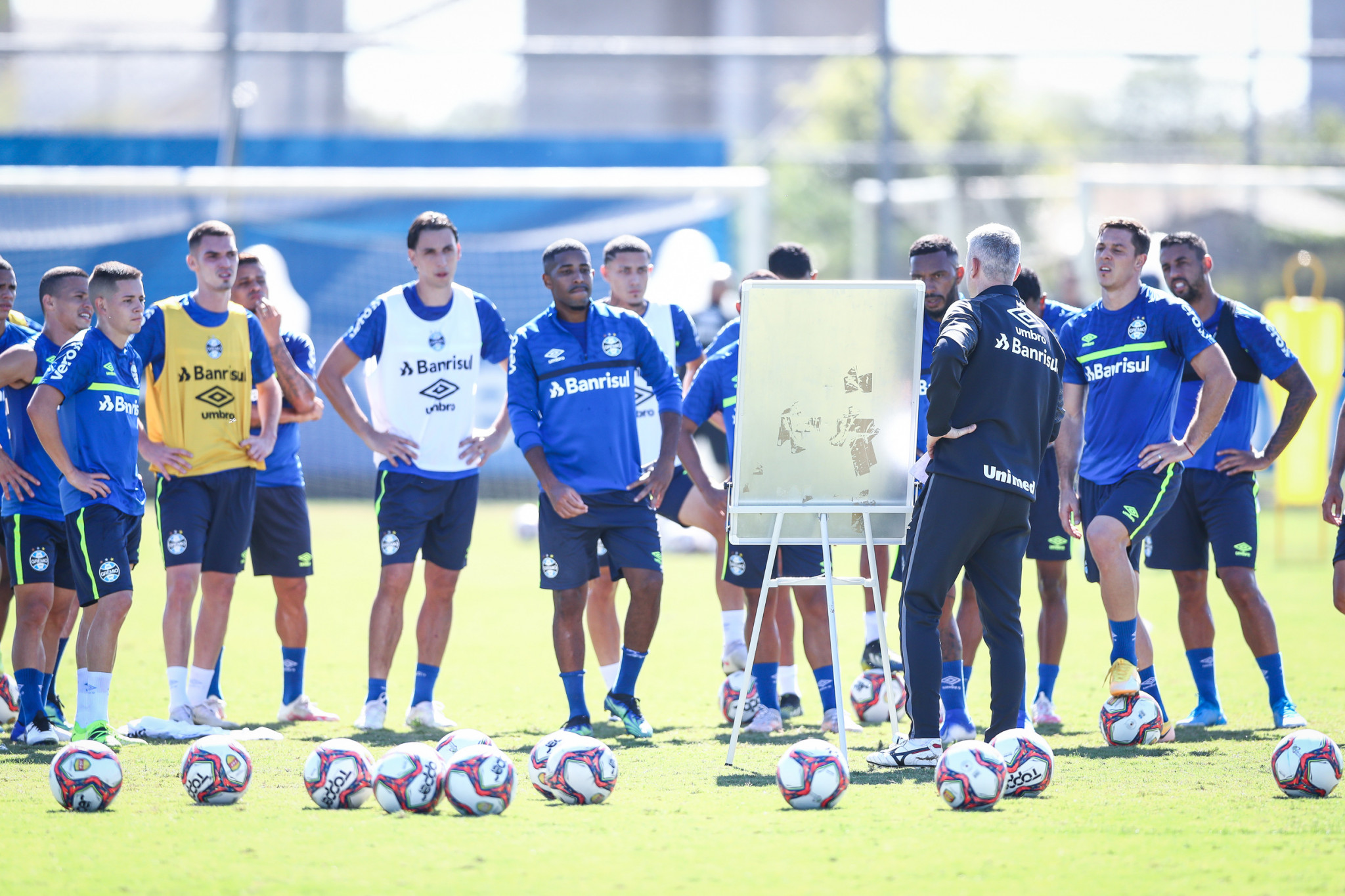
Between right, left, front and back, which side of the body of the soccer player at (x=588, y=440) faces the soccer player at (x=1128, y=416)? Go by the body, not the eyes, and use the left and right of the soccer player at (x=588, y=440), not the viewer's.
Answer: left

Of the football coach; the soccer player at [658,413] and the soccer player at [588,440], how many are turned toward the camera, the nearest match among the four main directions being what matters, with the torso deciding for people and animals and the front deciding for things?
2

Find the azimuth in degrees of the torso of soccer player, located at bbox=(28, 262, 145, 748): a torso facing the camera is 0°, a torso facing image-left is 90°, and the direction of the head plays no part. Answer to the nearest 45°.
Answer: approximately 315°

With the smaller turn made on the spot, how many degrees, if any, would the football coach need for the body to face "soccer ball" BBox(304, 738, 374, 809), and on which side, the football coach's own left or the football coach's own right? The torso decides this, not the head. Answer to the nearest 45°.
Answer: approximately 90° to the football coach's own left

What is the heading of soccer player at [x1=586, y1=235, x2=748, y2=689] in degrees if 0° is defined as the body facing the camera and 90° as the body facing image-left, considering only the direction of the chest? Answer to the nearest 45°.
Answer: approximately 0°

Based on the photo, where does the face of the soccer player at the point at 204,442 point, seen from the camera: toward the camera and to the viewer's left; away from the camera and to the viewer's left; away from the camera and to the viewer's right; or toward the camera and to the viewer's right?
toward the camera and to the viewer's right

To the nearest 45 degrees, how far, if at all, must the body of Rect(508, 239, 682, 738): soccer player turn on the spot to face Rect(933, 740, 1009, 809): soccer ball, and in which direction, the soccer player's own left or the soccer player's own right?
approximately 45° to the soccer player's own left

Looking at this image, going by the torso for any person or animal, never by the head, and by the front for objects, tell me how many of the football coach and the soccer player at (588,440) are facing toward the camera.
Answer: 1

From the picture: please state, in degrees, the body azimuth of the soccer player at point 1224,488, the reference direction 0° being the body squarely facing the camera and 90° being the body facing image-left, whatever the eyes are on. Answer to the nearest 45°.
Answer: approximately 45°
